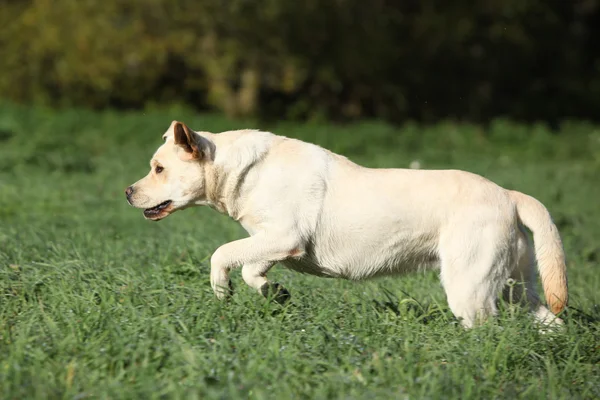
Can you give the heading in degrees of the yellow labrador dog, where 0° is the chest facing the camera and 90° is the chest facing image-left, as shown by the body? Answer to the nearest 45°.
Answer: approximately 90°
